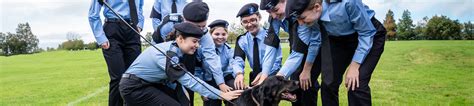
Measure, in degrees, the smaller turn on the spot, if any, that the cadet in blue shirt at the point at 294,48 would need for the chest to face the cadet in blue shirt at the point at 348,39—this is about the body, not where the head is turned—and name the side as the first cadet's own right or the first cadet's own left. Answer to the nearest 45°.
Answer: approximately 90° to the first cadet's own left

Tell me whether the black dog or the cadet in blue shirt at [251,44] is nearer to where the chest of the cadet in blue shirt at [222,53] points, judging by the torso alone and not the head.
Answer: the black dog

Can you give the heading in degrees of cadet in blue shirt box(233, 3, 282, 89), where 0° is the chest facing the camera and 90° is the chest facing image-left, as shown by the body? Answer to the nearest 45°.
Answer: approximately 0°

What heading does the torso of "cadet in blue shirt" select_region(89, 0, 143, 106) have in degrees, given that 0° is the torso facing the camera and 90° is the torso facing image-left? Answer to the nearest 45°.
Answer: approximately 315°

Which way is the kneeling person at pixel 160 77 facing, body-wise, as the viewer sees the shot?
to the viewer's right

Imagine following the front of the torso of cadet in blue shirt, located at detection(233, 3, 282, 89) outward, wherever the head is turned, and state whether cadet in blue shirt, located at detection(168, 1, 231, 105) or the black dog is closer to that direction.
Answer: the black dog

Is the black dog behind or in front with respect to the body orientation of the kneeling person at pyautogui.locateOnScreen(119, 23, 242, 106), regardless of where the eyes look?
in front
